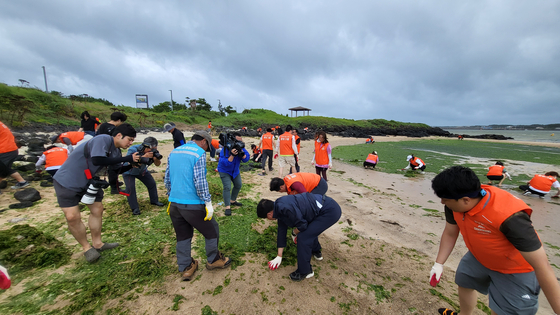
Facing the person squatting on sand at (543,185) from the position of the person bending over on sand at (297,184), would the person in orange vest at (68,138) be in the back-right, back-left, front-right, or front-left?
back-left

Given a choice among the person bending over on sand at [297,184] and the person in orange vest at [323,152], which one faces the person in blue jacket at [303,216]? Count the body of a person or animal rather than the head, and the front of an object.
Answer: the person in orange vest

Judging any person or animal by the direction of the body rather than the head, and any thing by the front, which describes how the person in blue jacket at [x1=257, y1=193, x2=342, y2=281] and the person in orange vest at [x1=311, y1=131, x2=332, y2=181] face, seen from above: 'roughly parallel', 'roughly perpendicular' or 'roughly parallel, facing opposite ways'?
roughly perpendicular

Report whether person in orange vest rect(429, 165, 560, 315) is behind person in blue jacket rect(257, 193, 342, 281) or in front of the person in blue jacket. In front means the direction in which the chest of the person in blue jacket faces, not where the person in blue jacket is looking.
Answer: behind

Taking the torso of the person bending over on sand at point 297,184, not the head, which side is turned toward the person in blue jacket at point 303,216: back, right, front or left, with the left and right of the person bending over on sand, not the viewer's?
left

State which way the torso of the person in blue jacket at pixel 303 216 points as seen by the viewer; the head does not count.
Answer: to the viewer's left

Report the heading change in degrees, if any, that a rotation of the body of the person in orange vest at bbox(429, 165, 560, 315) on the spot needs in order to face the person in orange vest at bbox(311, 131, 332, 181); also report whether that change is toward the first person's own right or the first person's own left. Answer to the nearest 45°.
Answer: approximately 90° to the first person's own right

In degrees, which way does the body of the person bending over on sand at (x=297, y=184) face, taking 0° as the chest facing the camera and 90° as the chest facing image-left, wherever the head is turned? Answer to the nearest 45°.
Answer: approximately 90°

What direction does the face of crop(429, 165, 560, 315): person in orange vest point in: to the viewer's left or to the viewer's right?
to the viewer's left

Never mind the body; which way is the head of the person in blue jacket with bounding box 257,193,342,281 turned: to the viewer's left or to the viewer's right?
to the viewer's left

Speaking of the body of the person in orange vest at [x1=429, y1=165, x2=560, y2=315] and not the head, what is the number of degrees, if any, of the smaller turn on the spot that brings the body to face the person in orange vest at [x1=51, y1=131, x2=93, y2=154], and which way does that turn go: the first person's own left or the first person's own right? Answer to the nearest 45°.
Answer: approximately 45° to the first person's own right

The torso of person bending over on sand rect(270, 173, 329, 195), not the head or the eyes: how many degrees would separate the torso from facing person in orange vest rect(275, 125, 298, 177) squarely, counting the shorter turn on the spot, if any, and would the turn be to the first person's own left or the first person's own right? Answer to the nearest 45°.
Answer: approximately 90° to the first person's own right

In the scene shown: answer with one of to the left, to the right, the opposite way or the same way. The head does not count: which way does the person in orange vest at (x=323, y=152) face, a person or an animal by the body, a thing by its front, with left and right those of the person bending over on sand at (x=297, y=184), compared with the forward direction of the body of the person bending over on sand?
to the left
